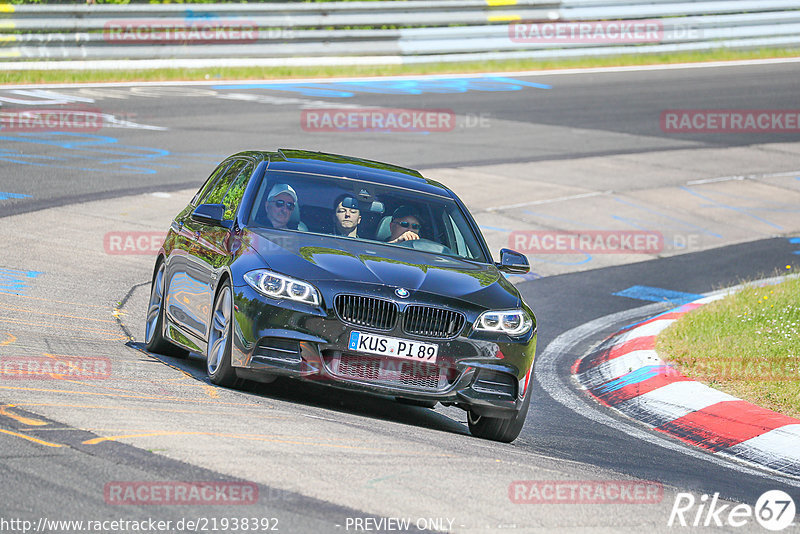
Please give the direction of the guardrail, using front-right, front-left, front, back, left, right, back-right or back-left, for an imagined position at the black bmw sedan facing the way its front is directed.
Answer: back-left

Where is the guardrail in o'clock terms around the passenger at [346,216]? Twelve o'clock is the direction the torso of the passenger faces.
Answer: The guardrail is roughly at 6 o'clock from the passenger.

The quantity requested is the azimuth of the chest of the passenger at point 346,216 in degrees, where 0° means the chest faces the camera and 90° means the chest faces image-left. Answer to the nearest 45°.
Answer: approximately 0°
